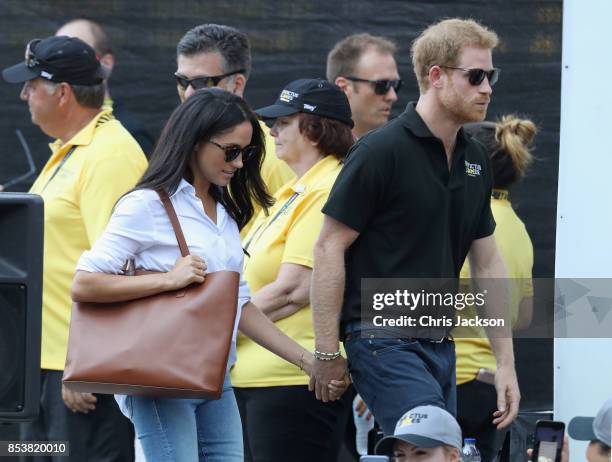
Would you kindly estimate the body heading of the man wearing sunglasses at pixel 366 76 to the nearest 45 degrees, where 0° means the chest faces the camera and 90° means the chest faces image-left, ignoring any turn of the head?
approximately 315°

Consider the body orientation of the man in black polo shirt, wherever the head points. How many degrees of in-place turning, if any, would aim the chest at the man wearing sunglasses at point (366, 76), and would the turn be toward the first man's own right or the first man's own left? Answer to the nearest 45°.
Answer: approximately 135° to the first man's own left

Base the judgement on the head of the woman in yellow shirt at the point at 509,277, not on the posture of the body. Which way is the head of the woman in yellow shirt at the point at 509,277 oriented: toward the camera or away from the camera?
away from the camera

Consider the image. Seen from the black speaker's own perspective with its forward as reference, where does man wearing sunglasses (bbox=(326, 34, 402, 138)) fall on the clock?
The man wearing sunglasses is roughly at 7 o'clock from the black speaker.

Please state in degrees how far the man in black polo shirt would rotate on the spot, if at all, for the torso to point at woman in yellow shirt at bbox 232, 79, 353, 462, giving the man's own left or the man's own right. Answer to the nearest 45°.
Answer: approximately 180°

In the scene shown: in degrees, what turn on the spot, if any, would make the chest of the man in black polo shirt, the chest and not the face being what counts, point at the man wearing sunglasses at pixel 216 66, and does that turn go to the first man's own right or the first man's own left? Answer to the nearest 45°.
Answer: approximately 180°

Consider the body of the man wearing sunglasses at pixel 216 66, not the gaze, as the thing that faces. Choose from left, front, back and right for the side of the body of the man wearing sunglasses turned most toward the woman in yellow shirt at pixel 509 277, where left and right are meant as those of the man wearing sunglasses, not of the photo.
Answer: left
